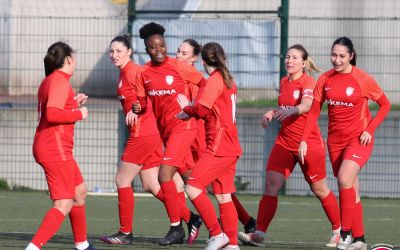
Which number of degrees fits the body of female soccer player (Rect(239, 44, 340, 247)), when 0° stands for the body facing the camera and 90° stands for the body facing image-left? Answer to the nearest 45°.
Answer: approximately 45°

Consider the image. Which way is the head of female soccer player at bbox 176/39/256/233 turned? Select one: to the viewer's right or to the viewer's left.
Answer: to the viewer's left

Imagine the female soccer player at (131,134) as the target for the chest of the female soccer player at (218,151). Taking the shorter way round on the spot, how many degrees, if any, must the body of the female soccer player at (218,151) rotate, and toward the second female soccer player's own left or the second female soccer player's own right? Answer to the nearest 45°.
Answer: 0° — they already face them

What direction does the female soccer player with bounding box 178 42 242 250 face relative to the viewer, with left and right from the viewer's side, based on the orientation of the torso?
facing away from the viewer and to the left of the viewer

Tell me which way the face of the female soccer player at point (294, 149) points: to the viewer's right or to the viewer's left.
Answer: to the viewer's left
